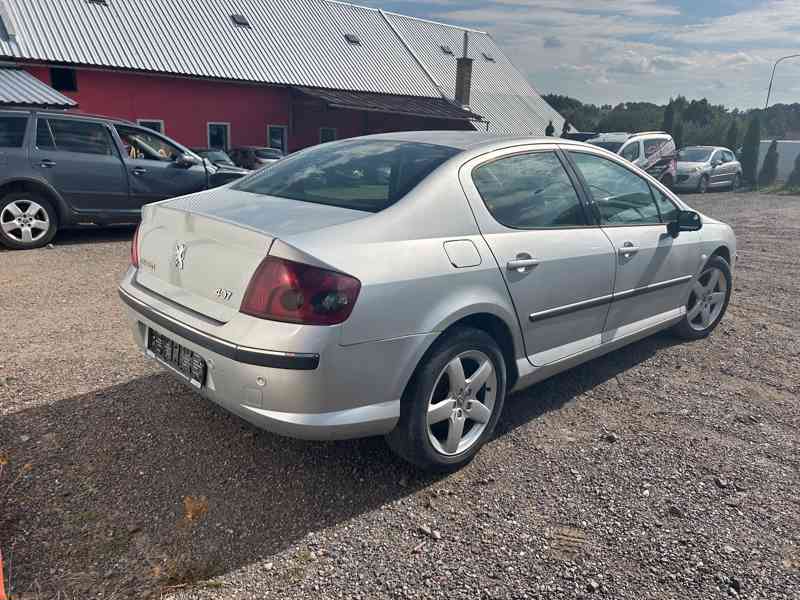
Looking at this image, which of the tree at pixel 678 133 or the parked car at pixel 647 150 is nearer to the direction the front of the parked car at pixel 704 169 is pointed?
the parked car

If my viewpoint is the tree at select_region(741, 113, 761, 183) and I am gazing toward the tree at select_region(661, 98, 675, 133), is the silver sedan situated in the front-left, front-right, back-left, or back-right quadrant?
back-left

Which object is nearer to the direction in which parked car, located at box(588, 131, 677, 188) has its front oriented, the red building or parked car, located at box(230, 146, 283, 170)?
the parked car

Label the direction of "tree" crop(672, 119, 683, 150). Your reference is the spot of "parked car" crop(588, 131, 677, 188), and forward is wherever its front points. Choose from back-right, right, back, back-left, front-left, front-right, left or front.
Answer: back-right

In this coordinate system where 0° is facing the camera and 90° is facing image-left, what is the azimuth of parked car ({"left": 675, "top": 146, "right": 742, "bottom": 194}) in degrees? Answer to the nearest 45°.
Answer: approximately 45°

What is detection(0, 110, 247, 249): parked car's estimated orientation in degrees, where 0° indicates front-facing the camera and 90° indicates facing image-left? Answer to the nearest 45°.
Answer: approximately 270°

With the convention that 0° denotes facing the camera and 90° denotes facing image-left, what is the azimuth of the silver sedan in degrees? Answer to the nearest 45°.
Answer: approximately 225°

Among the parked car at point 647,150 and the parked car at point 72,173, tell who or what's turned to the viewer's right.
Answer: the parked car at point 72,173

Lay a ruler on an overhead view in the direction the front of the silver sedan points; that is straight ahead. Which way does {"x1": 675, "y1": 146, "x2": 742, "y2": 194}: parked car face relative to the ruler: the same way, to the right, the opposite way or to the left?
the opposite way

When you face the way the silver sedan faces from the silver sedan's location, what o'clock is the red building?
The red building is roughly at 10 o'clock from the silver sedan.
